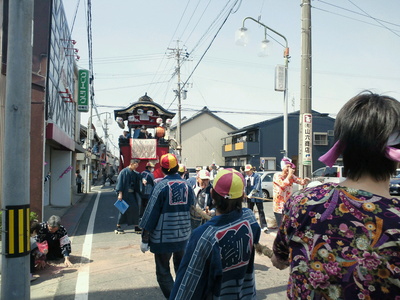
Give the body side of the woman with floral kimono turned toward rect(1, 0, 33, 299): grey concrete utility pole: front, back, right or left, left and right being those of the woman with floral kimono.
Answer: left

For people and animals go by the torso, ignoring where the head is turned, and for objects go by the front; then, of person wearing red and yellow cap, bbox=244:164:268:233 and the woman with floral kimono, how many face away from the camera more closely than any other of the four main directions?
1

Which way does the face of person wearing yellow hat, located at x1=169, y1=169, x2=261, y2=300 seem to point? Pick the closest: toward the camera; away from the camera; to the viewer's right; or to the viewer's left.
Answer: away from the camera

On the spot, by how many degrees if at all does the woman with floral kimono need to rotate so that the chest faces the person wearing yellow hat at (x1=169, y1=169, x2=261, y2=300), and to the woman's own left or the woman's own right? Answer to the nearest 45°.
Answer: approximately 45° to the woman's own left

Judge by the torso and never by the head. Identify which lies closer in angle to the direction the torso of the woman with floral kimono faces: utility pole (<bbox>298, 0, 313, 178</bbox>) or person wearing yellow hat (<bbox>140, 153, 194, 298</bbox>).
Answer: the utility pole

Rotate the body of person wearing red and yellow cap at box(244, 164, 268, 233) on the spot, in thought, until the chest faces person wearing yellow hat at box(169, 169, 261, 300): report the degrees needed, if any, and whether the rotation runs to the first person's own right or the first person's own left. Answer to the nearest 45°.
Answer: approximately 45° to the first person's own left

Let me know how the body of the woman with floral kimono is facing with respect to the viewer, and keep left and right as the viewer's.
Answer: facing away from the viewer

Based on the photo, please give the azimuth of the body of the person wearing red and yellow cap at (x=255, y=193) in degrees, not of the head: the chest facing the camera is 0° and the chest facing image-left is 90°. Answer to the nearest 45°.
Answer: approximately 45°

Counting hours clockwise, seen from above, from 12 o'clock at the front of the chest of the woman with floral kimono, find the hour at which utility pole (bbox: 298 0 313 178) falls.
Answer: The utility pole is roughly at 12 o'clock from the woman with floral kimono.

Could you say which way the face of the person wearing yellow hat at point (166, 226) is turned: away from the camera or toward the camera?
away from the camera

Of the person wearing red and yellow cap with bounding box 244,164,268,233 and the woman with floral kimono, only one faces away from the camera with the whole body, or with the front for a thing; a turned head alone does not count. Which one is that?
the woman with floral kimono

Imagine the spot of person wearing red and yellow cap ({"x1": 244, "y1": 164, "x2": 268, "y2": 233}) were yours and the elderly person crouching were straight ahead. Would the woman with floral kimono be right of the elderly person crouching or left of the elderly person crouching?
left

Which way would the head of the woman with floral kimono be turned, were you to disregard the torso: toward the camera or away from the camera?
away from the camera
